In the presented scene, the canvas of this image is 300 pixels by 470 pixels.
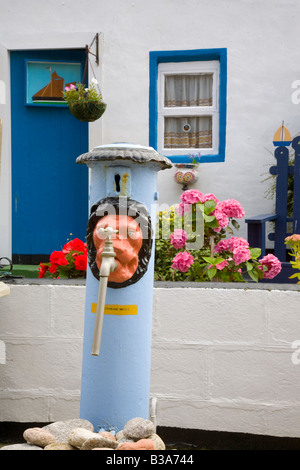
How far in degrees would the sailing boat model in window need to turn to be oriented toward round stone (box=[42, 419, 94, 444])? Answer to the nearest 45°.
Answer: approximately 90° to its left

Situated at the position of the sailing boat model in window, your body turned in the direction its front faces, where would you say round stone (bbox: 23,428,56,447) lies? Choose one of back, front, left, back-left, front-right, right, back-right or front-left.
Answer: left

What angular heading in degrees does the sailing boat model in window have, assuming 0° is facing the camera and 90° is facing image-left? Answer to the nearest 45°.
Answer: approximately 90°

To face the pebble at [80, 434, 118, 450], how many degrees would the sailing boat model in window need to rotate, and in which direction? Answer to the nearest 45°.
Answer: approximately 90° to its left

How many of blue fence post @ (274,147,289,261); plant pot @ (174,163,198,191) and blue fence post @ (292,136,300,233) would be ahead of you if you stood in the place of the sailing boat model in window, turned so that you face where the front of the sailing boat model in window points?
0

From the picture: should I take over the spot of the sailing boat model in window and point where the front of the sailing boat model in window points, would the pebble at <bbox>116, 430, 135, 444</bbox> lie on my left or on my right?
on my left

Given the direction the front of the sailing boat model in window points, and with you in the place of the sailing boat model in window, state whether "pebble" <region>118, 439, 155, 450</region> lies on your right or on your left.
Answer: on your left

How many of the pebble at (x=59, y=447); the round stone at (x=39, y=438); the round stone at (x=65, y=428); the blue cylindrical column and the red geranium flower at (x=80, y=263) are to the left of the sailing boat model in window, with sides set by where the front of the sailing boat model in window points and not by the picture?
5

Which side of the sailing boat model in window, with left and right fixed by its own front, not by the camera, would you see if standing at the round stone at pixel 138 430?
left

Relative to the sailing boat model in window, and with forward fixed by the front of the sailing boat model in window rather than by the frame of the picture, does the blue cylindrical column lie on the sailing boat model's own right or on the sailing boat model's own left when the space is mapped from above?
on the sailing boat model's own left

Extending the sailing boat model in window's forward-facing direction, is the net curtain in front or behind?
behind
